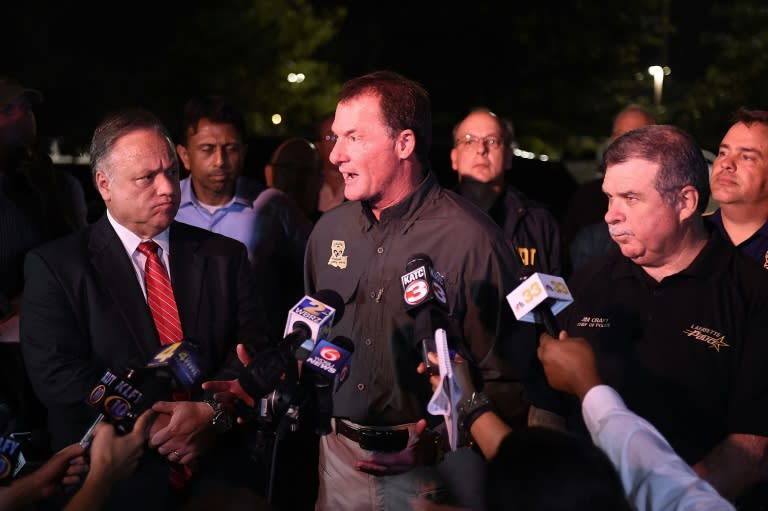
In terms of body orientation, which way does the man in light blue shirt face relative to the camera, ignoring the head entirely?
toward the camera

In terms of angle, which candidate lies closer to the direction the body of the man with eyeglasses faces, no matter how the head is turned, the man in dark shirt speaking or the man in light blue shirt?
the man in dark shirt speaking

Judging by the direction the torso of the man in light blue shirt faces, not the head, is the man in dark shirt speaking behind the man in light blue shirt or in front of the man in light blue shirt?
in front

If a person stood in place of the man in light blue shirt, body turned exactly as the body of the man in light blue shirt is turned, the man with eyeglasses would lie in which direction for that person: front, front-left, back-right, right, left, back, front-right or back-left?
left

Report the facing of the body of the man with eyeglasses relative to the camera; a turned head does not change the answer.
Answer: toward the camera

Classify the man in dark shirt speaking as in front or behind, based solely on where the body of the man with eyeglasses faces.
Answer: in front

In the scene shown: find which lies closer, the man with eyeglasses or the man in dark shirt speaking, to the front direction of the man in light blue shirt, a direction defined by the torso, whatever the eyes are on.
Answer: the man in dark shirt speaking

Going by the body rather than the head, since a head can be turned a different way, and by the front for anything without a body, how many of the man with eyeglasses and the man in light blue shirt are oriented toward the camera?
2
